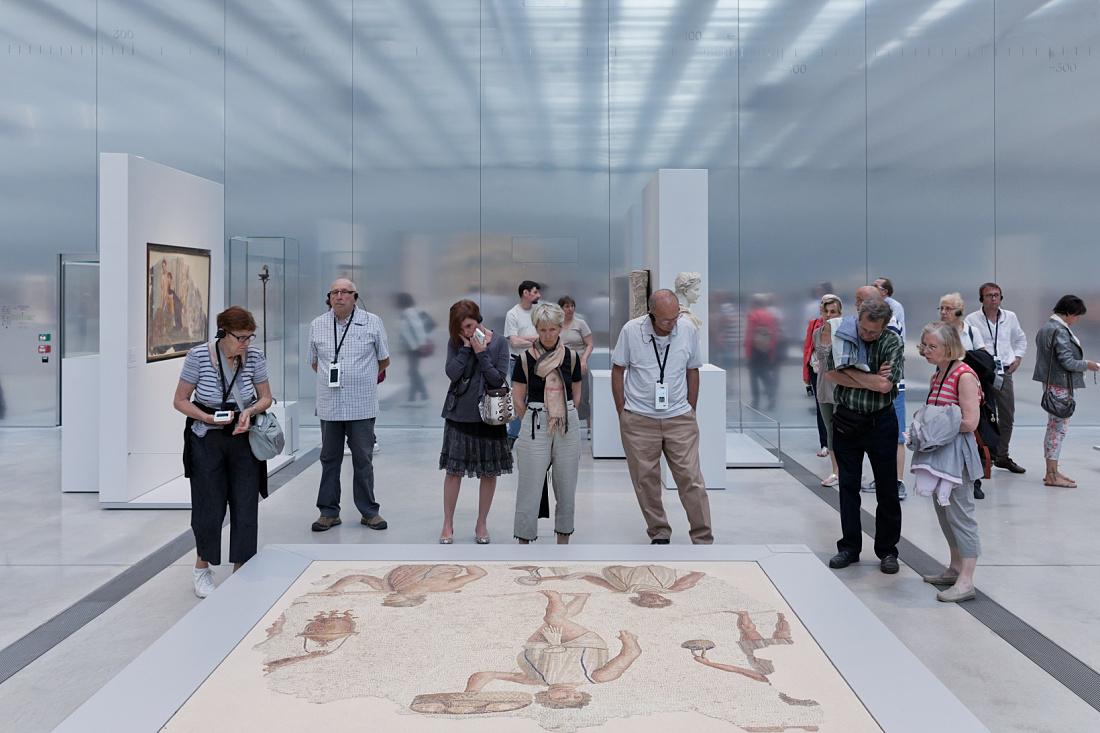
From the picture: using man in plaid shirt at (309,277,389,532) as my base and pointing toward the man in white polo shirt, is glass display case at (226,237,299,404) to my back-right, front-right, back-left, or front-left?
back-left

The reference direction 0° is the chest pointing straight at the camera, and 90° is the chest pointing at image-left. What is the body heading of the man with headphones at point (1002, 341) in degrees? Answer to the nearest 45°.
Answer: approximately 0°

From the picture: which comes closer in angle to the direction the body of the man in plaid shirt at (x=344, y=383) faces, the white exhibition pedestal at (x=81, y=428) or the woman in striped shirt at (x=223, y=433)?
the woman in striped shirt

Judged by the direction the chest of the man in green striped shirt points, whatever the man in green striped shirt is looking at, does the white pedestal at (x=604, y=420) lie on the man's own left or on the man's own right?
on the man's own right

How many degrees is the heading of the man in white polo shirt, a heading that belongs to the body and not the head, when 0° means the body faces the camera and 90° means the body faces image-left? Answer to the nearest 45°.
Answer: approximately 0°
